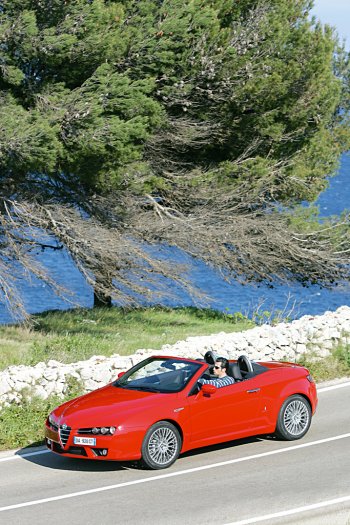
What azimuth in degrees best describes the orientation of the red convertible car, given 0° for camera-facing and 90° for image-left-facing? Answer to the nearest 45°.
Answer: approximately 45°
